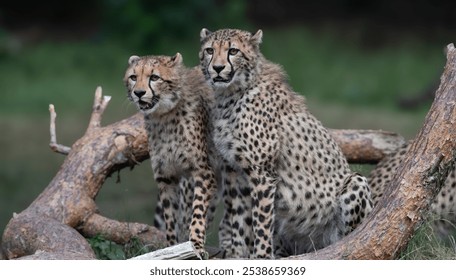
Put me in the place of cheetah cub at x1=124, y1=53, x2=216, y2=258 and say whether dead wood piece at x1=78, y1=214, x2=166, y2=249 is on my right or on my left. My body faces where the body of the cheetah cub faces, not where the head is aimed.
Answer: on my right

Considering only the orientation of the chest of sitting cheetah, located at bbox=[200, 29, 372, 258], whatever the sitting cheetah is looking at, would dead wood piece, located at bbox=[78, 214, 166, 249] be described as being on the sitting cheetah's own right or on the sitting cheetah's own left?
on the sitting cheetah's own right

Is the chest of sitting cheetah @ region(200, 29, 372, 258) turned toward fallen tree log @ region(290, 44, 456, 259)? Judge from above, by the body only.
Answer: no

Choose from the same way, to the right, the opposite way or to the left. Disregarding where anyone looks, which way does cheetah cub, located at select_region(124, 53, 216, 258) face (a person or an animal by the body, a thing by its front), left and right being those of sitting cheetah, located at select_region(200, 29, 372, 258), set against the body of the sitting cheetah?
the same way

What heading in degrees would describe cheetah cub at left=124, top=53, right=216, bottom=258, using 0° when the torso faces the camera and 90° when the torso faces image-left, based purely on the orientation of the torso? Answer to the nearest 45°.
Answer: approximately 45°

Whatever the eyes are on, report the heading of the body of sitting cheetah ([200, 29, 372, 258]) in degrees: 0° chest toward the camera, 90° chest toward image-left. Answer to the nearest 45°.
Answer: approximately 45°

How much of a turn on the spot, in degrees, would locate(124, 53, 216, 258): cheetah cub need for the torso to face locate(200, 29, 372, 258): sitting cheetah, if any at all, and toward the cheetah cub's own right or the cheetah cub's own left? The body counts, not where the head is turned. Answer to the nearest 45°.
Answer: approximately 135° to the cheetah cub's own left

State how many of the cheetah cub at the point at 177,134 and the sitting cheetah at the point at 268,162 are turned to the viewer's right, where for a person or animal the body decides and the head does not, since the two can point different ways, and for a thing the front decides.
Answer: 0

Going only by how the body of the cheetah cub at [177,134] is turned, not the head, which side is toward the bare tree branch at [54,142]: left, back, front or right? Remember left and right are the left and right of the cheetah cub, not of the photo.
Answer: right

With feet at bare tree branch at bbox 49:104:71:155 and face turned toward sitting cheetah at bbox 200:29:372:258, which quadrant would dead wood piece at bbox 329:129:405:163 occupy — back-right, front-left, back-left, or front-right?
front-left
